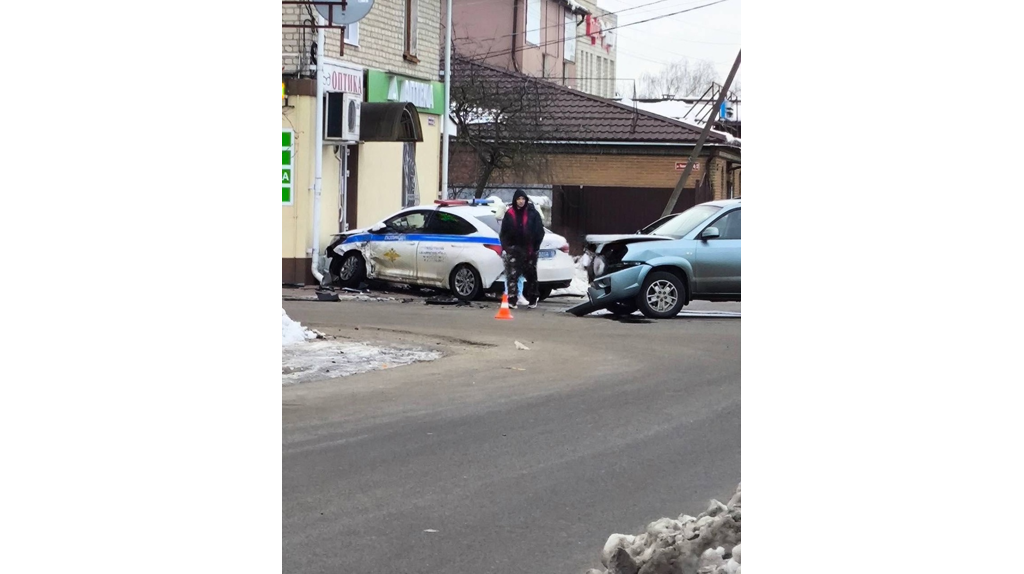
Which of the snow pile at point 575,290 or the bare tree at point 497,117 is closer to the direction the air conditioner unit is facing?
the snow pile

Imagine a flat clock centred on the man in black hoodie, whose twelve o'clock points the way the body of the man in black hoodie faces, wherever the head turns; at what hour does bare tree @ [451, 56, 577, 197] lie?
The bare tree is roughly at 6 o'clock from the man in black hoodie.

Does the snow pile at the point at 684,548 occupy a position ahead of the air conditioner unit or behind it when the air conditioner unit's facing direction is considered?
ahead

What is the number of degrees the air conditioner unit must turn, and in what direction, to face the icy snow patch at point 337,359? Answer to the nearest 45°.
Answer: approximately 45° to its right

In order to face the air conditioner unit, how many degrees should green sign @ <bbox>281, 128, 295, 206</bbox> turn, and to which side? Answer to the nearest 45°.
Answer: approximately 135° to its left

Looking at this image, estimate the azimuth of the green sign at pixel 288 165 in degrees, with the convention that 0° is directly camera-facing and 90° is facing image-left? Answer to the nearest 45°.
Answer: approximately 0°

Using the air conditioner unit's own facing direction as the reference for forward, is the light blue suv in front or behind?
in front

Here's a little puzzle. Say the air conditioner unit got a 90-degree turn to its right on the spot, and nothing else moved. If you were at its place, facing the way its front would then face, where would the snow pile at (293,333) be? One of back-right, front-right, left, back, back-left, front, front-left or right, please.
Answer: front-left
